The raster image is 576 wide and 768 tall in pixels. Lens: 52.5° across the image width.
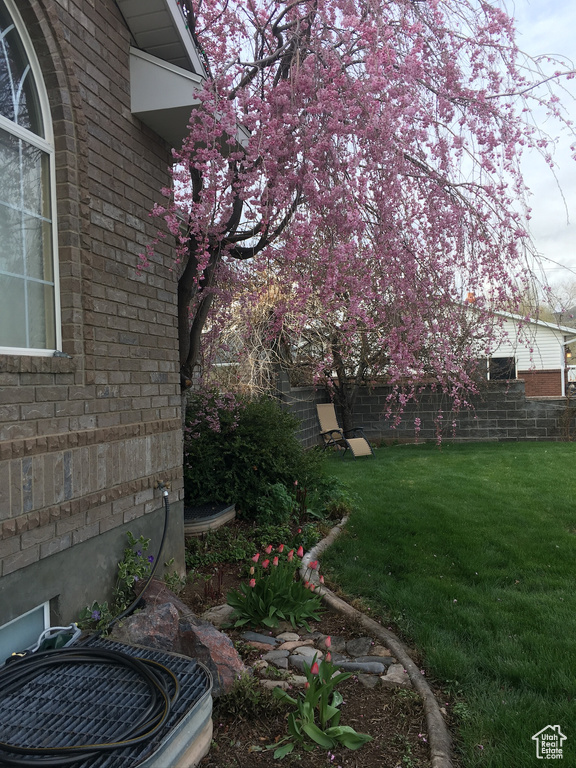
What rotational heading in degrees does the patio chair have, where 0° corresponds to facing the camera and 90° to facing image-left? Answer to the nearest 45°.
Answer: approximately 315°

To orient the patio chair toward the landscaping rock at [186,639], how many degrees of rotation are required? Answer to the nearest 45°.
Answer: approximately 45° to its right

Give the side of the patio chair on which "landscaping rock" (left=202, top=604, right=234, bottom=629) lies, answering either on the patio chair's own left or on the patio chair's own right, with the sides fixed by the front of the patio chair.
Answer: on the patio chair's own right

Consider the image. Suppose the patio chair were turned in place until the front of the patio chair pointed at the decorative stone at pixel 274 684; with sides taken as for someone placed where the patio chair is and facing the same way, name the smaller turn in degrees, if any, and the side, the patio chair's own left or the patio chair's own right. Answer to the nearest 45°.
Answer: approximately 45° to the patio chair's own right

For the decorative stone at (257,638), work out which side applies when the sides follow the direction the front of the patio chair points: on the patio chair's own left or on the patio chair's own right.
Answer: on the patio chair's own right

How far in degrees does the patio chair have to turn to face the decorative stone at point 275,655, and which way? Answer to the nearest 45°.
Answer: approximately 45° to its right
